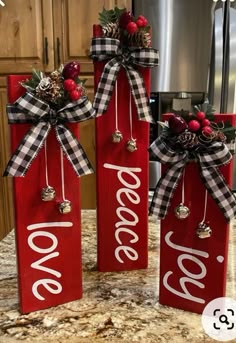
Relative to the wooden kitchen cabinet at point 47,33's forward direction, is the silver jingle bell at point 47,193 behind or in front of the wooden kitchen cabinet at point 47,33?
in front

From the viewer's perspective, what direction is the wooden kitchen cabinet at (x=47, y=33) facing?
toward the camera

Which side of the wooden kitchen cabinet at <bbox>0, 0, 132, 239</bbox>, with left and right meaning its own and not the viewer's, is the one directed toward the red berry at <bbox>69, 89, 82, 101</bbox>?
front

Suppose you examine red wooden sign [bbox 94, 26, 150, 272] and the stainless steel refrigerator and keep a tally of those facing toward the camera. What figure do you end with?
2

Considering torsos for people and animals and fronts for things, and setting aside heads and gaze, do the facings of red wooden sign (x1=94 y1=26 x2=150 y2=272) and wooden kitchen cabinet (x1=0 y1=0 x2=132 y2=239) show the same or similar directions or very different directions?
same or similar directions

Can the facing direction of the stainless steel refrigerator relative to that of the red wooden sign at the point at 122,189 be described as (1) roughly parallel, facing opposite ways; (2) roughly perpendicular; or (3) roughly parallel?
roughly parallel

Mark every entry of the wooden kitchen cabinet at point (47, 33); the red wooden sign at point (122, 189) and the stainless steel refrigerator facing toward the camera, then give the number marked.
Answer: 3

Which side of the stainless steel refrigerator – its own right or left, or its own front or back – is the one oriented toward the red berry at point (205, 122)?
front

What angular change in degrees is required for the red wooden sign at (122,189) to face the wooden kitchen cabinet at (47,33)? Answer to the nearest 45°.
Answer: approximately 180°

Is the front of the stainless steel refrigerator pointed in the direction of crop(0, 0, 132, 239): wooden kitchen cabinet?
no

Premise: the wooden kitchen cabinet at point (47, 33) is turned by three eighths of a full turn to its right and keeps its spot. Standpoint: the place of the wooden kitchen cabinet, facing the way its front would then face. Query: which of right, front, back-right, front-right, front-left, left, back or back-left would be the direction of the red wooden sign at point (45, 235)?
back-left

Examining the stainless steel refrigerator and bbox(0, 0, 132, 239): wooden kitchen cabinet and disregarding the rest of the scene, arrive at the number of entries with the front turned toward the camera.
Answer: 2

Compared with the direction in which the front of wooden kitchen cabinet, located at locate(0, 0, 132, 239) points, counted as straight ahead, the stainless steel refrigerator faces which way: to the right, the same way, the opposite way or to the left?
the same way
